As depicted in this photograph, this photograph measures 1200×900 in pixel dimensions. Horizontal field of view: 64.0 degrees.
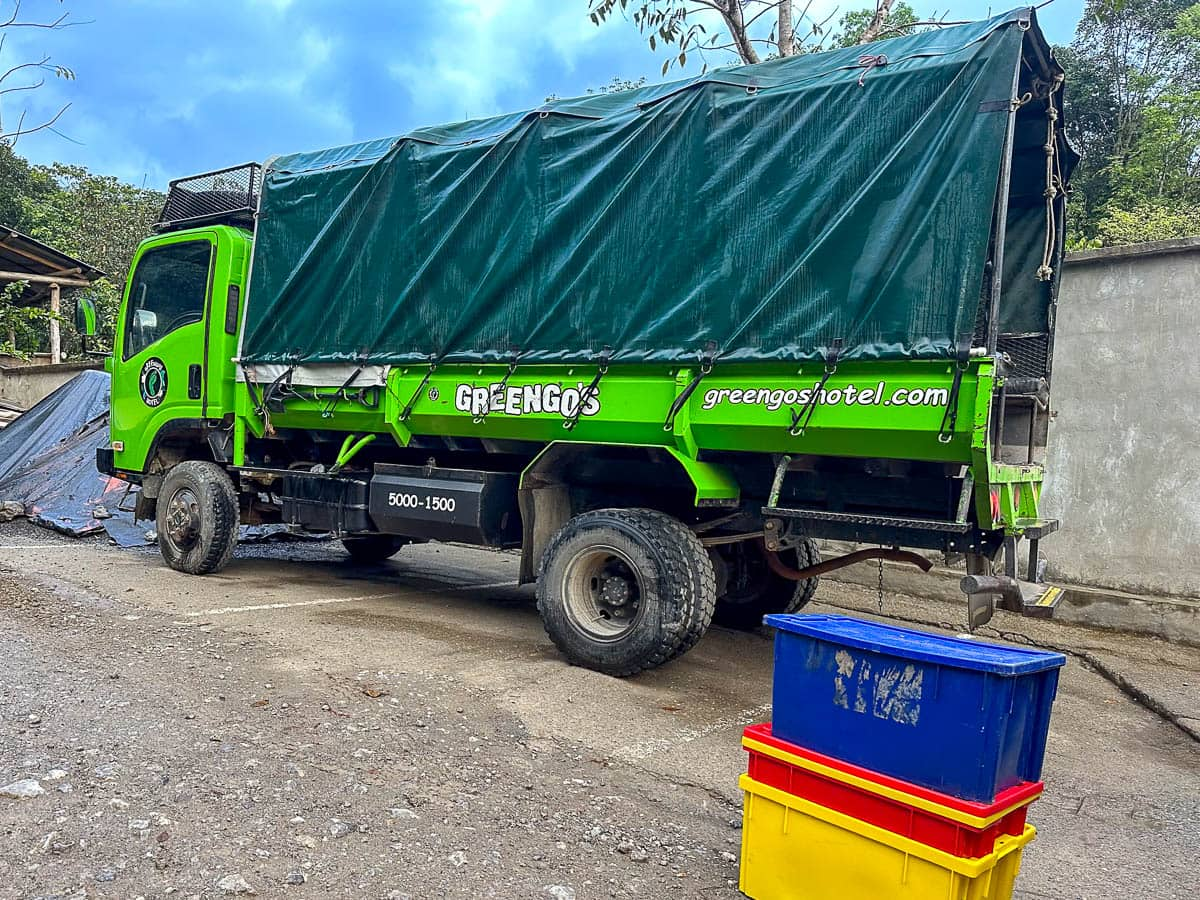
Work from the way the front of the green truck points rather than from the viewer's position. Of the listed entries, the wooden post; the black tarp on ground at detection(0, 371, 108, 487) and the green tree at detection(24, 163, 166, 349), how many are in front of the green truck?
3

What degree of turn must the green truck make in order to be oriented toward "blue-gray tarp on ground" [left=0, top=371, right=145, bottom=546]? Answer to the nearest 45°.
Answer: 0° — it already faces it

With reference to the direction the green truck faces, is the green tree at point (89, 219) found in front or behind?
in front

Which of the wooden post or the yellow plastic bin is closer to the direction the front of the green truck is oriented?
the wooden post

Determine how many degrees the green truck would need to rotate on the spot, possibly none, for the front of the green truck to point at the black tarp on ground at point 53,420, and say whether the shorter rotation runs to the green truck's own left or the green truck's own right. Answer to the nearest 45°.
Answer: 0° — it already faces it

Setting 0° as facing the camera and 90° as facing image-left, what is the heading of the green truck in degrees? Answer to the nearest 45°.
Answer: approximately 135°

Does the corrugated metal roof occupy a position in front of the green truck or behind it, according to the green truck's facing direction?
in front

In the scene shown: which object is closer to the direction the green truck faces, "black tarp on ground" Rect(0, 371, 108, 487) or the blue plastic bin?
the black tarp on ground

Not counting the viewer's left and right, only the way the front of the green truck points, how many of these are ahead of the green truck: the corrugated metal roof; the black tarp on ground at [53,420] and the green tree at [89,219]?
3

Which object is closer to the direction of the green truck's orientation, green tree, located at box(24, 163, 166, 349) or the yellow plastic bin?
the green tree

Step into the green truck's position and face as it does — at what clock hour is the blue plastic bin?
The blue plastic bin is roughly at 7 o'clock from the green truck.
